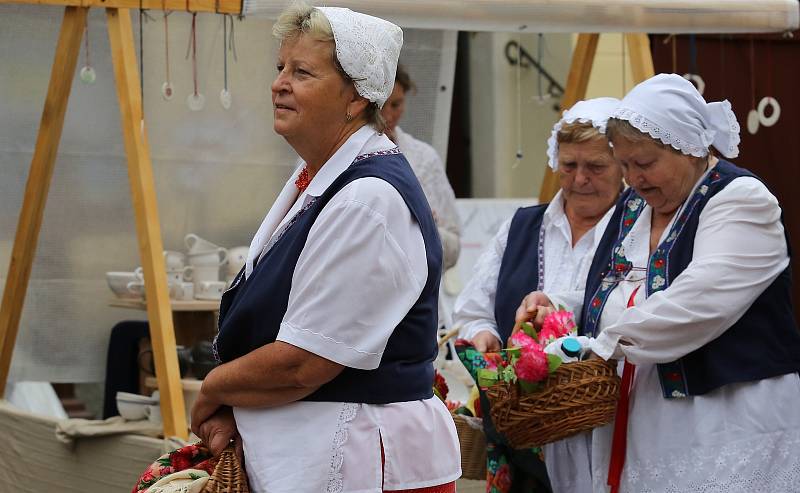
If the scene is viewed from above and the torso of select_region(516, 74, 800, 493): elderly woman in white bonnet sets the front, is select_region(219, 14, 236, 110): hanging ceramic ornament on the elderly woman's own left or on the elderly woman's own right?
on the elderly woman's own right

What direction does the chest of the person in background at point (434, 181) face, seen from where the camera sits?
to the viewer's left

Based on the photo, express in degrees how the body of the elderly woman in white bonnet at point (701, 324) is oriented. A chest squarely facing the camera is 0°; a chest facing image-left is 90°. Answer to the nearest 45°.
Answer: approximately 45°

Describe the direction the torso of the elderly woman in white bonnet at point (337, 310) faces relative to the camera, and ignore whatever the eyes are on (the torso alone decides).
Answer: to the viewer's left

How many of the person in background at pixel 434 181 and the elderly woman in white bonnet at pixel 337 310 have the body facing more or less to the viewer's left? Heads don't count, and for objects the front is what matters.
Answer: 2

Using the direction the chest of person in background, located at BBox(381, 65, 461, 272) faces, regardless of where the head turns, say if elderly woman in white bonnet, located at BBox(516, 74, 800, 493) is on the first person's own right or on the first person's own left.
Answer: on the first person's own left

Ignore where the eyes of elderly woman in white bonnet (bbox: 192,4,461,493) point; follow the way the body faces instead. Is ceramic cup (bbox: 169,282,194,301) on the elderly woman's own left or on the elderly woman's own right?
on the elderly woman's own right

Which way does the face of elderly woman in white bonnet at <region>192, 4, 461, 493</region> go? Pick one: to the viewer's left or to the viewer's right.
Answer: to the viewer's left

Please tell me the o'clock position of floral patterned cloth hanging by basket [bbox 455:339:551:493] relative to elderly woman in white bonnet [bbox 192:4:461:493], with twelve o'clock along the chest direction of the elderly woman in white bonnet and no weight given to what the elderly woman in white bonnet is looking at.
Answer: The floral patterned cloth hanging by basket is roughly at 4 o'clock from the elderly woman in white bonnet.

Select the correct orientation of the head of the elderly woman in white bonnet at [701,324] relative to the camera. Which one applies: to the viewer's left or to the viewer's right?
to the viewer's left

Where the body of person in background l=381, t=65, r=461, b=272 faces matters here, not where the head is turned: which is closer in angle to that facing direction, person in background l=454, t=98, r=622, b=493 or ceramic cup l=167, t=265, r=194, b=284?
the ceramic cup

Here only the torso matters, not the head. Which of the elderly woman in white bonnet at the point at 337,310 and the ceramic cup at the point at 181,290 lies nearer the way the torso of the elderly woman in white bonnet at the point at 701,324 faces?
the elderly woman in white bonnet

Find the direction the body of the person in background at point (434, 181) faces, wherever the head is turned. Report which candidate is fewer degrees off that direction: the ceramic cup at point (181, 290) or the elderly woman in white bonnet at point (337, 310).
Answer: the ceramic cup
